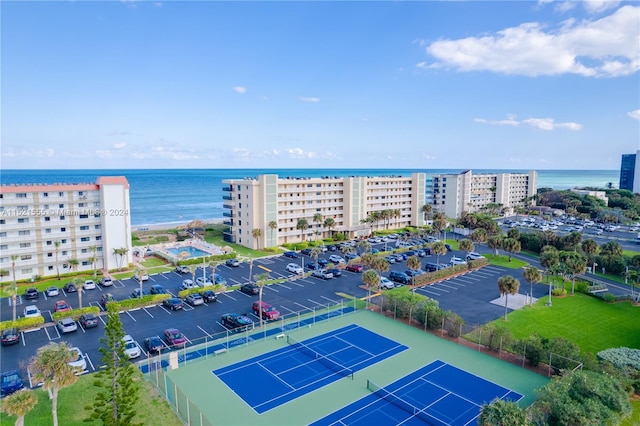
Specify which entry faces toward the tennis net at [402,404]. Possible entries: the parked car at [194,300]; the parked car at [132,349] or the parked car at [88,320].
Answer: the parked car at [132,349]

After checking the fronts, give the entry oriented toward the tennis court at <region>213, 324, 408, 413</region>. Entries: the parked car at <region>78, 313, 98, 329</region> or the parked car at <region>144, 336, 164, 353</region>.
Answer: the parked car at <region>144, 336, 164, 353</region>

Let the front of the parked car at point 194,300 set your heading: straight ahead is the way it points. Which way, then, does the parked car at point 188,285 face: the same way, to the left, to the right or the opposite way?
the opposite way

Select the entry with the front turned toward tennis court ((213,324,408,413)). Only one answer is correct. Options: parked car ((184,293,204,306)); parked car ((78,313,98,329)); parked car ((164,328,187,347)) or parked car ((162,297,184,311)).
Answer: parked car ((164,328,187,347))
